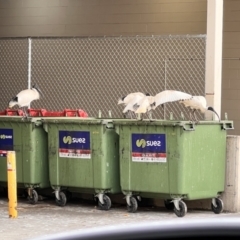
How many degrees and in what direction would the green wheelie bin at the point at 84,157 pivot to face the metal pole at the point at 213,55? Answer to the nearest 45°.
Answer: approximately 135° to its left

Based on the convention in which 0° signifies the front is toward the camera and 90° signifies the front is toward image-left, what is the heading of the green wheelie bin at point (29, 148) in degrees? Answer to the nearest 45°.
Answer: approximately 45°

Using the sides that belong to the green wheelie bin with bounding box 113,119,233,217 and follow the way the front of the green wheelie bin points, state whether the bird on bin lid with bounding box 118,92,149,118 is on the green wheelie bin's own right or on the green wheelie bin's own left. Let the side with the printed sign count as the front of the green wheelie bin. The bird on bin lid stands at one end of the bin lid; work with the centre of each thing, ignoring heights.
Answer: on the green wheelie bin's own right

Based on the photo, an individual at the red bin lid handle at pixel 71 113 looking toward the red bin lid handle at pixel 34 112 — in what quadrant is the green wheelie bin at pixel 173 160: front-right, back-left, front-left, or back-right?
back-left

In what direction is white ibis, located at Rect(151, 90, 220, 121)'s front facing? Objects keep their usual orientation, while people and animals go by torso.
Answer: to the viewer's right
